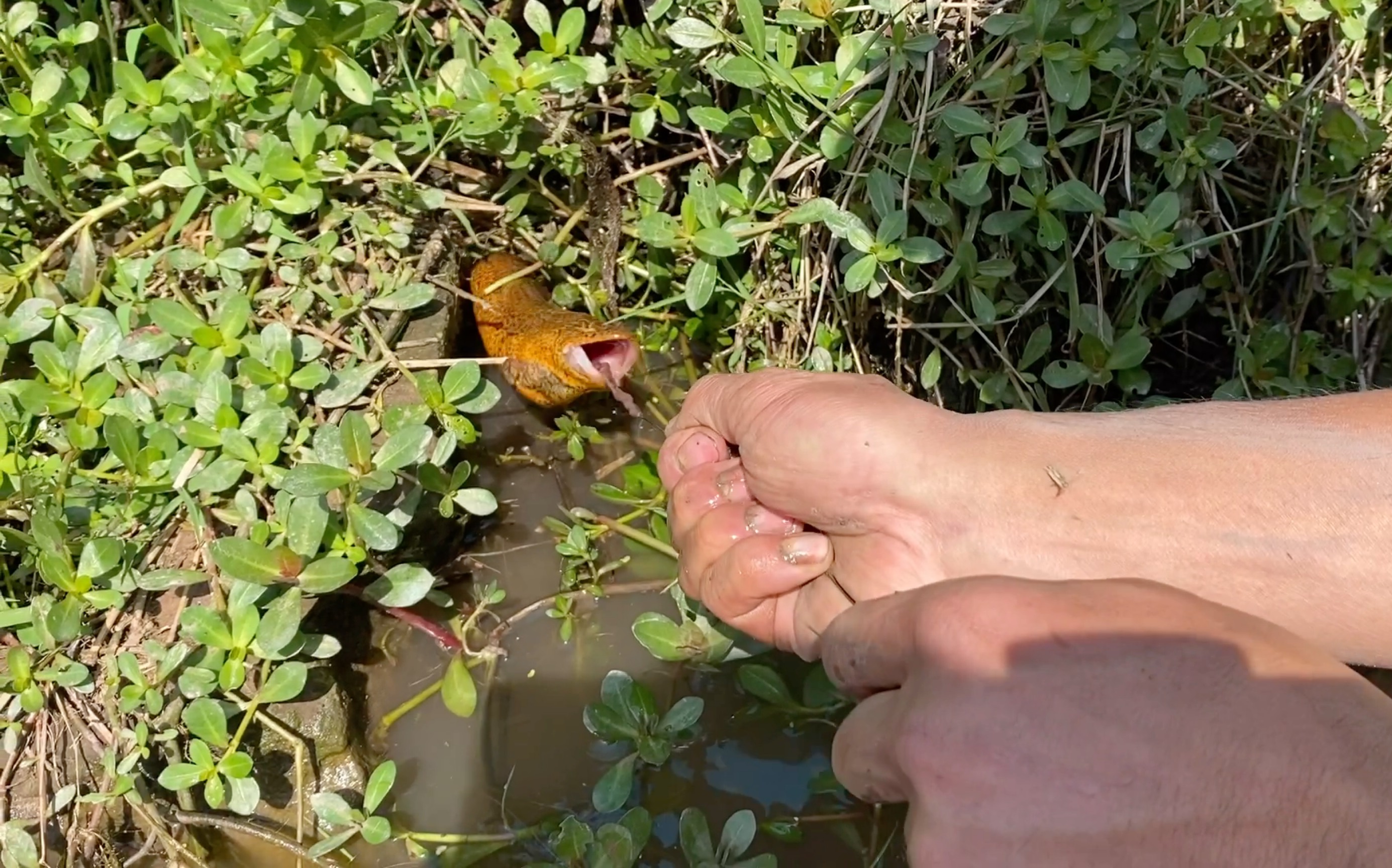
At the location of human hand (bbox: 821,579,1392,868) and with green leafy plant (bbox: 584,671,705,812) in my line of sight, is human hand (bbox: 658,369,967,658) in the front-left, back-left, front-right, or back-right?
front-right

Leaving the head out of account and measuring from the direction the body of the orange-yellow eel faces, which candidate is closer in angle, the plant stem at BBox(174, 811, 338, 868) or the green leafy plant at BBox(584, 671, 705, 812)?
the green leafy plant

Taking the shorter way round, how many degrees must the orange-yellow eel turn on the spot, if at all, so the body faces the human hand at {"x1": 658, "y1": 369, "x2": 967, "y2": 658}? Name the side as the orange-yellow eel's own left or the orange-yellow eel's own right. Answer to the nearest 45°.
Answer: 0° — it already faces them

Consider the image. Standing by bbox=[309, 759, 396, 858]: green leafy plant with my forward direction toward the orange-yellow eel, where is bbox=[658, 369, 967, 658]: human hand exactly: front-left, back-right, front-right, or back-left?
front-right

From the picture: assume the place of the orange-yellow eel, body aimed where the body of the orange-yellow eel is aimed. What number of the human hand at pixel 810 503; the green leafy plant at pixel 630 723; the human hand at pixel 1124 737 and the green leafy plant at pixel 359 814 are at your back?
0

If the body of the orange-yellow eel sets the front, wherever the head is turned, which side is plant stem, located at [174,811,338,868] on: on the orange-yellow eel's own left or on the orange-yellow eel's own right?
on the orange-yellow eel's own right

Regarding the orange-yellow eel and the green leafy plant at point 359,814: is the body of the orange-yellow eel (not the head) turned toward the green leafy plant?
no

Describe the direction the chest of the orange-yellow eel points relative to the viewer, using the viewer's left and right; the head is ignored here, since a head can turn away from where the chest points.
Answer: facing the viewer and to the right of the viewer

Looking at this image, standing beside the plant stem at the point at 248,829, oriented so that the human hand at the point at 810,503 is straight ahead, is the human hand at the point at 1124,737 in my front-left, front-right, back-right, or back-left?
front-right

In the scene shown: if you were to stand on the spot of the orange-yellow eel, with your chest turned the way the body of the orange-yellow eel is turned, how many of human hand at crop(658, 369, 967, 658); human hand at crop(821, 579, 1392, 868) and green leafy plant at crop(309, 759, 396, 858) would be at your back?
0

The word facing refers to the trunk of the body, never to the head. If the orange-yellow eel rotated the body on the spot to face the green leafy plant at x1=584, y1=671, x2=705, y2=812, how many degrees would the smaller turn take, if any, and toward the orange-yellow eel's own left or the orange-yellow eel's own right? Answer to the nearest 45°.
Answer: approximately 45° to the orange-yellow eel's own right
